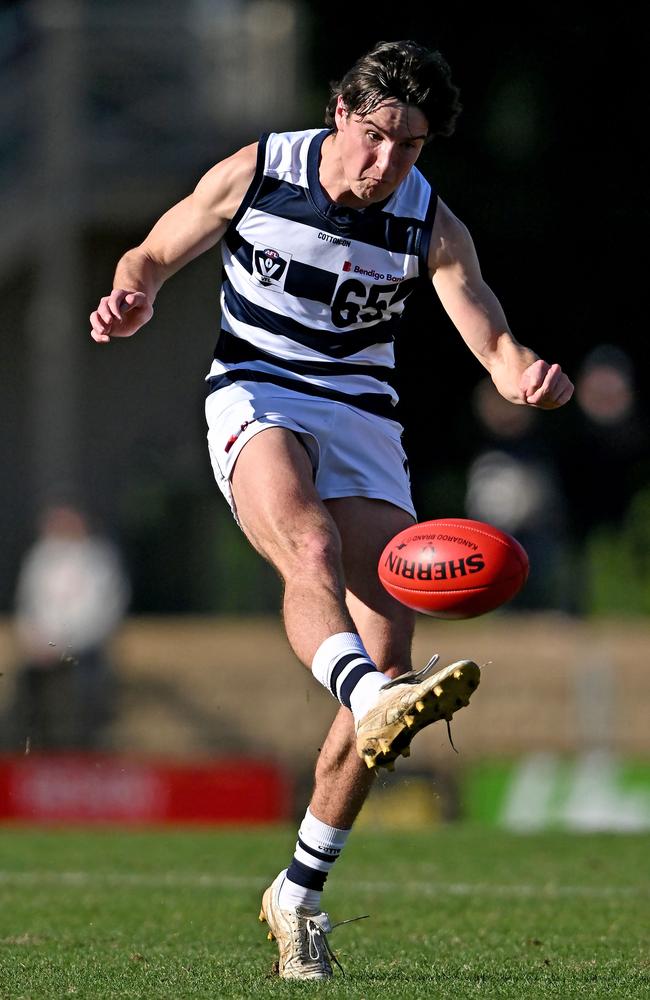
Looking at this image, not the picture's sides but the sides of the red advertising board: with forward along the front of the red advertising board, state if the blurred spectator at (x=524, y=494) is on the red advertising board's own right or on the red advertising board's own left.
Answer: on the red advertising board's own left

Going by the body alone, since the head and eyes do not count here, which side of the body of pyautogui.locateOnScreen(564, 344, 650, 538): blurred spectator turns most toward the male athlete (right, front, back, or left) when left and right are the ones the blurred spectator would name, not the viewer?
front

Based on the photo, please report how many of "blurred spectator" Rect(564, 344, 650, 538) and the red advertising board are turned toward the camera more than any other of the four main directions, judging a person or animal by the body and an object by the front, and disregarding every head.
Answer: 2

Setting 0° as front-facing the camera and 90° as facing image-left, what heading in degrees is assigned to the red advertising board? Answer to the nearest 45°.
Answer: approximately 0°

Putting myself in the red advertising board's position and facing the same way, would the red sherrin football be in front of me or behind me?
in front

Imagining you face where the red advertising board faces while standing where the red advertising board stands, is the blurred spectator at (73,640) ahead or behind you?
behind

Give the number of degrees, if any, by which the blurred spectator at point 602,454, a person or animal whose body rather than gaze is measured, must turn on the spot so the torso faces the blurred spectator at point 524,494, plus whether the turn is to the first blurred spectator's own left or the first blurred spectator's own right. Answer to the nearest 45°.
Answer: approximately 45° to the first blurred spectator's own right

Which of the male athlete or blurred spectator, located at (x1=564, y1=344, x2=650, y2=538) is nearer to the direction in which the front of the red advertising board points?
the male athlete
